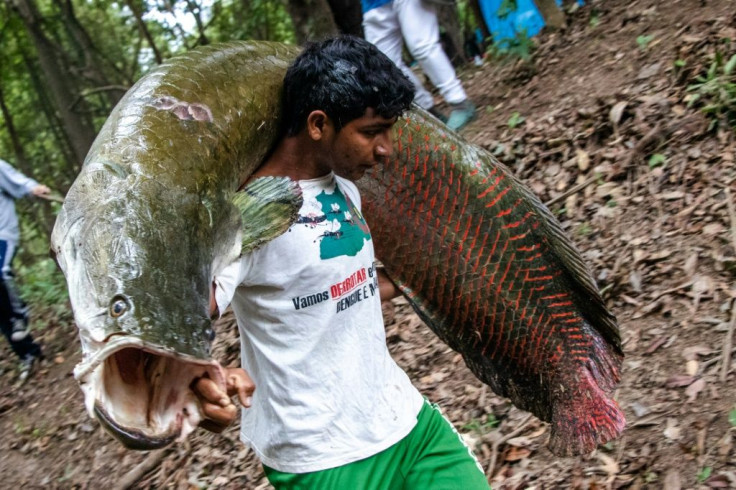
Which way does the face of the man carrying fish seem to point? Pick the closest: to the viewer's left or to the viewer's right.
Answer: to the viewer's right

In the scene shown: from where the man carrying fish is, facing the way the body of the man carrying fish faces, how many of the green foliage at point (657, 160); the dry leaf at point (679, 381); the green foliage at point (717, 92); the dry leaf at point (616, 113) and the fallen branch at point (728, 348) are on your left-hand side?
5

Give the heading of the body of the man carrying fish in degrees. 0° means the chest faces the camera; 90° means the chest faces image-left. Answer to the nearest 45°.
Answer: approximately 315°

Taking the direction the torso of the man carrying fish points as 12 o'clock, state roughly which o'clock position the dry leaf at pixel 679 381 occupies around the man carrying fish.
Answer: The dry leaf is roughly at 9 o'clock from the man carrying fish.

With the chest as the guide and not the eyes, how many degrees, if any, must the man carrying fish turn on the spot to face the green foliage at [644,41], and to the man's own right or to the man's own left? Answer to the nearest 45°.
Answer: approximately 90° to the man's own left

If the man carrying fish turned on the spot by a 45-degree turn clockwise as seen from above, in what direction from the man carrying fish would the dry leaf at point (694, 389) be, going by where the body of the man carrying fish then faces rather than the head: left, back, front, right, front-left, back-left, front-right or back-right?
back-left

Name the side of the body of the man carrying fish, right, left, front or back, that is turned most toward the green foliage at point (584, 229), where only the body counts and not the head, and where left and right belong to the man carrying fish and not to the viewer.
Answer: left

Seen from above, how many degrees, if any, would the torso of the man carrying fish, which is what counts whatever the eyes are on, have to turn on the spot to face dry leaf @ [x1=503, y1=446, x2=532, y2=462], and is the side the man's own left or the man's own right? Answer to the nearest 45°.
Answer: approximately 135° to the man's own left

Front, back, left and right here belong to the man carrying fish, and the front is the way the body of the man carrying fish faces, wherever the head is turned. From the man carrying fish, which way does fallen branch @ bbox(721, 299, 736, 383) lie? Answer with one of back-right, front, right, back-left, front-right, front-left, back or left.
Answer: left

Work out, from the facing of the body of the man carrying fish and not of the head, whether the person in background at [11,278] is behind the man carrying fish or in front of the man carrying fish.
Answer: behind

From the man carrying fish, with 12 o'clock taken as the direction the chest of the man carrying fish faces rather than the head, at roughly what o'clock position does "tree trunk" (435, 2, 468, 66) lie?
The tree trunk is roughly at 8 o'clock from the man carrying fish.
